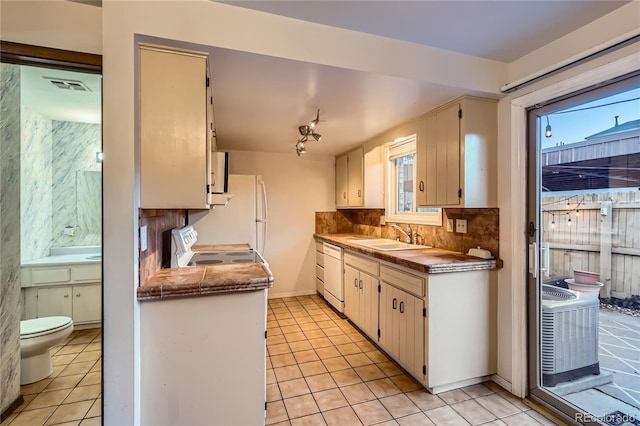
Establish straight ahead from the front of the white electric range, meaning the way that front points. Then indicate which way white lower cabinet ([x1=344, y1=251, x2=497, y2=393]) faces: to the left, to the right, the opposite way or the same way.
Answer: the opposite way

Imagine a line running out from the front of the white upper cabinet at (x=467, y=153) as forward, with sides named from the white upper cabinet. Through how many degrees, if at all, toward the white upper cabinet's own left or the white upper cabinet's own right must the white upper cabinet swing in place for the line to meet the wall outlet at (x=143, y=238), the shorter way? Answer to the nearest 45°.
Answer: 0° — it already faces it

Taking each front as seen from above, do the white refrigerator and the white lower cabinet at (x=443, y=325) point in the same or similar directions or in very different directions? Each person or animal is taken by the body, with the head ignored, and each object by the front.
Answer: very different directions

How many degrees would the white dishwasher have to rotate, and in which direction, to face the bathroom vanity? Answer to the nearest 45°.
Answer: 0° — it already faces it

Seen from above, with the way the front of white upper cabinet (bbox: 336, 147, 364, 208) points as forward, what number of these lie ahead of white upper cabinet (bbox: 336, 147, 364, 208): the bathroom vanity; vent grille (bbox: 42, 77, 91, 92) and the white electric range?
3

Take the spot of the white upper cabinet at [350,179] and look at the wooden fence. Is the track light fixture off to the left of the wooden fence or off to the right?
right

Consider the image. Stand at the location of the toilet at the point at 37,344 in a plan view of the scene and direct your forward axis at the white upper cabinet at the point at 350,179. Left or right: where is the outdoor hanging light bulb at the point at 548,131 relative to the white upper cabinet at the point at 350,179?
right

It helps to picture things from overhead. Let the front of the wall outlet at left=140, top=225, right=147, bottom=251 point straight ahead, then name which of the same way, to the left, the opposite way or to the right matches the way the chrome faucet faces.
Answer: the opposite way

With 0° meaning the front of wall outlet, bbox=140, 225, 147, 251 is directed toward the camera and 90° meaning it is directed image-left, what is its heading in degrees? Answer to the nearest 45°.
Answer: approximately 315°

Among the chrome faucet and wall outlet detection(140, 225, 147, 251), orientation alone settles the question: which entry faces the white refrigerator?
the chrome faucet
